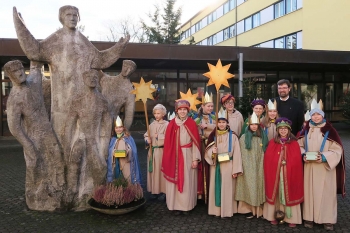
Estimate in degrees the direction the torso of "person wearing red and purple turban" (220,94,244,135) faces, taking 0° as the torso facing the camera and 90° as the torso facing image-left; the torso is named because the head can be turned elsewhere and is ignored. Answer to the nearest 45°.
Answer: approximately 45°

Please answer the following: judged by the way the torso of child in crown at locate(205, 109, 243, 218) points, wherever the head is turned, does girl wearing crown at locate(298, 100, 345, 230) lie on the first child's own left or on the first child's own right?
on the first child's own left

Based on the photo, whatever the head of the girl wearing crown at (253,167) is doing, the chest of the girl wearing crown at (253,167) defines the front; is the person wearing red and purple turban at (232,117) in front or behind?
behind

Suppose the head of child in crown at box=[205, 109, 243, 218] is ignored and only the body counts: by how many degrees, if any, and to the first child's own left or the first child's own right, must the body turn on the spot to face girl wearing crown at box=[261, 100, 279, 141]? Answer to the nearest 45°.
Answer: approximately 135° to the first child's own left

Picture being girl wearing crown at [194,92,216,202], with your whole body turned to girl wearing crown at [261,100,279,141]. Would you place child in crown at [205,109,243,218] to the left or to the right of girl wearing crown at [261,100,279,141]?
right

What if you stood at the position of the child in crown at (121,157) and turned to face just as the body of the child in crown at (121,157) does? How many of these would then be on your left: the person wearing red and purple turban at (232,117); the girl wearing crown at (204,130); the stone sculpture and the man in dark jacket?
3

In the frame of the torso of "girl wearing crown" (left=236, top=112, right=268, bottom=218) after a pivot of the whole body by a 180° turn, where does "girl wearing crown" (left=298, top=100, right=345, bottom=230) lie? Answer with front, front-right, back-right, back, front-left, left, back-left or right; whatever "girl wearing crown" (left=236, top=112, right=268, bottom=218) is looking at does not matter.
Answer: right

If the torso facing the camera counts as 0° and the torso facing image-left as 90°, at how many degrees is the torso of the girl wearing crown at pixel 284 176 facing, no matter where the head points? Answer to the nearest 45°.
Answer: approximately 0°

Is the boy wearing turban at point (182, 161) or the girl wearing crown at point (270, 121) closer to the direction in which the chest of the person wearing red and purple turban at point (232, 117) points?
the boy wearing turban

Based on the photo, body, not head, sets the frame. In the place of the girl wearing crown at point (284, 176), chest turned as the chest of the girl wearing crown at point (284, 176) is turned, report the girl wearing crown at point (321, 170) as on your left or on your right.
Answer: on your left
